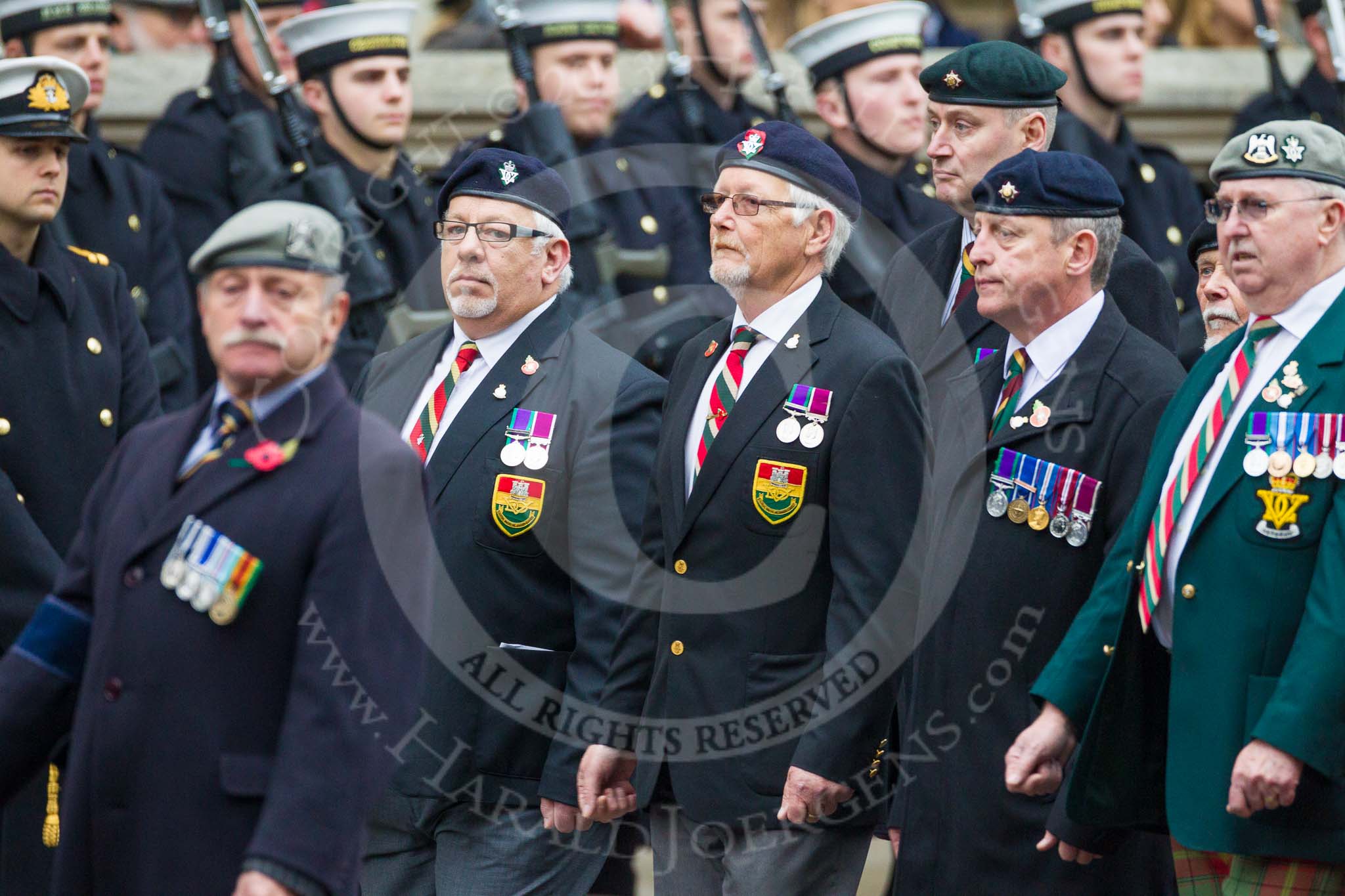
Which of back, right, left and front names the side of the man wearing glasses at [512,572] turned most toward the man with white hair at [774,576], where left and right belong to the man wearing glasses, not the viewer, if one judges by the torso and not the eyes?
left

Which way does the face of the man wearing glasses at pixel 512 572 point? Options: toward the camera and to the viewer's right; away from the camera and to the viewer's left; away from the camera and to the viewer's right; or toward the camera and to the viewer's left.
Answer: toward the camera and to the viewer's left

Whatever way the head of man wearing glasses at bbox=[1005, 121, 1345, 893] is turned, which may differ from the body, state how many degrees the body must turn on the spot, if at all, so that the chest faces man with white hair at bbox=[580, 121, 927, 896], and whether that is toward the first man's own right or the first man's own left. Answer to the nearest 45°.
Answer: approximately 45° to the first man's own right

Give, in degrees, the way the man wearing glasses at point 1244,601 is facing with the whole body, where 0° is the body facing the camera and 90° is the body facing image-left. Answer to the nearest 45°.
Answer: approximately 45°

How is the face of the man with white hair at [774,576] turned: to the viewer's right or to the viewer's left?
to the viewer's left

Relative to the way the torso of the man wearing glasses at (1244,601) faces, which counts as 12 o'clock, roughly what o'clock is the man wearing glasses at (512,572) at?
the man wearing glasses at (512,572) is roughly at 2 o'clock from the man wearing glasses at (1244,601).

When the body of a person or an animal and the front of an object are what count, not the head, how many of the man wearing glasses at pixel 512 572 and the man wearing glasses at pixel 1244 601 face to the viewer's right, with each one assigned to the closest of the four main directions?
0
